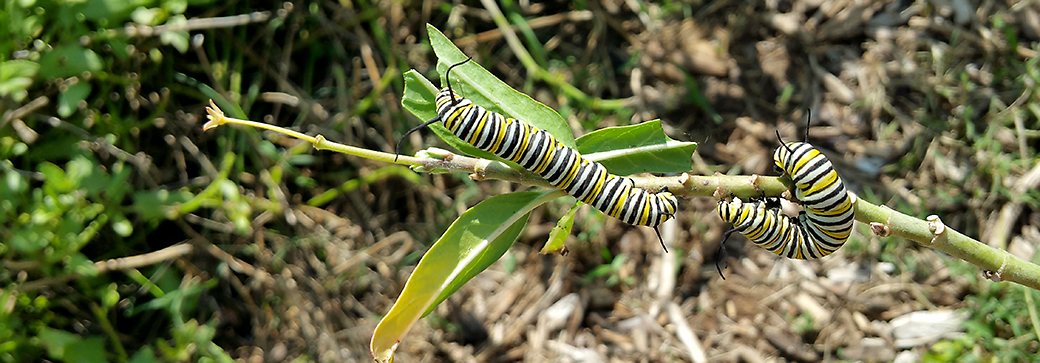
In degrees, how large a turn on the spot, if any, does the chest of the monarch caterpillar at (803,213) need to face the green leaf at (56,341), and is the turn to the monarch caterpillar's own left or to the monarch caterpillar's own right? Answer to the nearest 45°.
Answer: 0° — it already faces it

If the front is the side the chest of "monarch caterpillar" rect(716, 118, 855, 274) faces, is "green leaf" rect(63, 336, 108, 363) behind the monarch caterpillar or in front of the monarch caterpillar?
in front

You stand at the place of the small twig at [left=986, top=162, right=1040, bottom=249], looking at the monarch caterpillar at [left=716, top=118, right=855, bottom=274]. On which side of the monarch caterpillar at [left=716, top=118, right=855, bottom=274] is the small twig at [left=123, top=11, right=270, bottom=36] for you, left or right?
right

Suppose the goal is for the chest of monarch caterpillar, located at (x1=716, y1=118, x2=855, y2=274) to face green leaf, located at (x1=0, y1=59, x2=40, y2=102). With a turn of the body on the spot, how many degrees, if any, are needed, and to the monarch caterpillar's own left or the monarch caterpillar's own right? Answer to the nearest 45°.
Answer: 0° — it already faces it

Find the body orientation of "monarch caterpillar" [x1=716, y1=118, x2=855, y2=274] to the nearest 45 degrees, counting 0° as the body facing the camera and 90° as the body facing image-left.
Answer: approximately 90°

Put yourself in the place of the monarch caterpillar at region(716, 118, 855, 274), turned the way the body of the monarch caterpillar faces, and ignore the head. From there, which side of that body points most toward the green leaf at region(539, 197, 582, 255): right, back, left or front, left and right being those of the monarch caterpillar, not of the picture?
front

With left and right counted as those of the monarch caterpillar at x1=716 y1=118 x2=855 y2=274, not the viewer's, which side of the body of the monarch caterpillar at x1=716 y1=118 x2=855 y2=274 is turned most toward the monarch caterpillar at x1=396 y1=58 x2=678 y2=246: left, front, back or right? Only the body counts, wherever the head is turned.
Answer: front

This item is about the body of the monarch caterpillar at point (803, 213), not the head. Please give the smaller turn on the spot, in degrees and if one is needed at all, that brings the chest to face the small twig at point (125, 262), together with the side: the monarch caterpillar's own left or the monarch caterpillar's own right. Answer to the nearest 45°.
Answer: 0° — it already faces it

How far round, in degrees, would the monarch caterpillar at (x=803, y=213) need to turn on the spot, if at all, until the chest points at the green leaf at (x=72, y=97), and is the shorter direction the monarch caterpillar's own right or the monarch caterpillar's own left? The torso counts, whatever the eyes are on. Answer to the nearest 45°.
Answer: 0° — it already faces it
